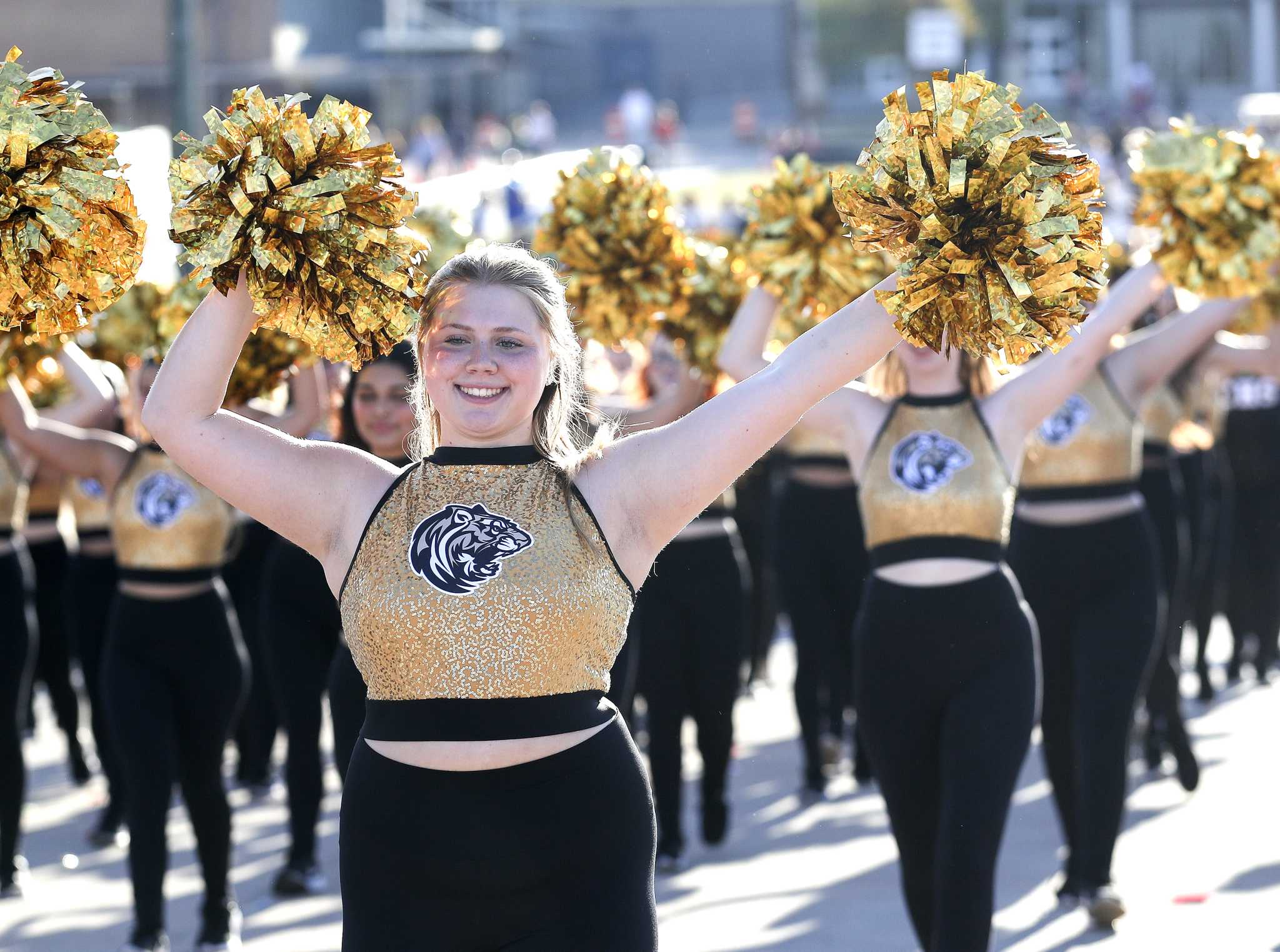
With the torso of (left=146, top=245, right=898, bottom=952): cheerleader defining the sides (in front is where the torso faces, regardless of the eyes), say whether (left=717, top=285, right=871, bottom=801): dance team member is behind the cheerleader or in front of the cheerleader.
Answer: behind

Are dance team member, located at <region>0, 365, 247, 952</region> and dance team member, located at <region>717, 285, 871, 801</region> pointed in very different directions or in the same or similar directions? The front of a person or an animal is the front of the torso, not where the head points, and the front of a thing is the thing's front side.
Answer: same or similar directions

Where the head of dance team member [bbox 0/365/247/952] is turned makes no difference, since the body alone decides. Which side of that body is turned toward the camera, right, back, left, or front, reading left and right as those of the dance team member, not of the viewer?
front

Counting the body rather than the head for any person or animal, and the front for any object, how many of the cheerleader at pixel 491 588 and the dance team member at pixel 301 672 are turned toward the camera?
2

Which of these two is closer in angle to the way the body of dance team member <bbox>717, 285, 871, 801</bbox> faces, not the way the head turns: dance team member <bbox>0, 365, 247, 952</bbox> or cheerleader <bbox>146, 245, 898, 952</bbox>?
the cheerleader

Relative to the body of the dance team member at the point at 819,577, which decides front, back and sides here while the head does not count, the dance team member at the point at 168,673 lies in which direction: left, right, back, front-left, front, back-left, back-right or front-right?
front-right

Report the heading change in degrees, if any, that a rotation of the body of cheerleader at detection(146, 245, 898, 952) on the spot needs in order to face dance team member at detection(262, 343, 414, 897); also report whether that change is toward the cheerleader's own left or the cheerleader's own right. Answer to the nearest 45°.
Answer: approximately 180°

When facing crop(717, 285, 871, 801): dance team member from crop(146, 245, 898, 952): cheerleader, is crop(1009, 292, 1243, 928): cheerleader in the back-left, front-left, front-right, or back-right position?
front-right

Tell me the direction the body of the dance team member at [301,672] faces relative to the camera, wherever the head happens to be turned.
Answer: toward the camera

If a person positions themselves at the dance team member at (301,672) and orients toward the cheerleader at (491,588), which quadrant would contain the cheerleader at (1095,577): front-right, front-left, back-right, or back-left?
front-left

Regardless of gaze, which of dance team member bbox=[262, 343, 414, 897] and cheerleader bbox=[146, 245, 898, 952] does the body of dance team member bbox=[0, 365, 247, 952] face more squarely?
the cheerleader

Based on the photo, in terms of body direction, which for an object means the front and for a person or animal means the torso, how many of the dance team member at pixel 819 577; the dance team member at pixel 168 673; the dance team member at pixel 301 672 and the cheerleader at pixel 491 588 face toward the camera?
4

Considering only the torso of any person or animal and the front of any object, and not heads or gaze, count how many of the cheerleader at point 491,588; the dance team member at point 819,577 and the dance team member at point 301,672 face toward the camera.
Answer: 3

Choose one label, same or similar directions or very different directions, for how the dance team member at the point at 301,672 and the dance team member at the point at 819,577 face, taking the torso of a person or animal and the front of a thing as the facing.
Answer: same or similar directions

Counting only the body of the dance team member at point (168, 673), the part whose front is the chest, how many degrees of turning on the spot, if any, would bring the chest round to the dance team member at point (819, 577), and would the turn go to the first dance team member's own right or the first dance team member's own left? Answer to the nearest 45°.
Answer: approximately 135° to the first dance team member's own left
